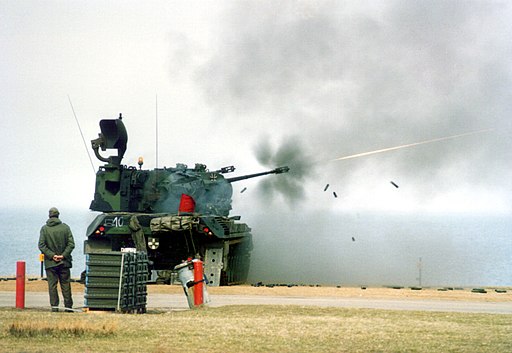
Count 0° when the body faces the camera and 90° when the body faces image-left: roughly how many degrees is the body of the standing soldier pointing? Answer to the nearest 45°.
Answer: approximately 180°

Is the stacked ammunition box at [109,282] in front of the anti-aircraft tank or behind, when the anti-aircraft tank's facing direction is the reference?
behind

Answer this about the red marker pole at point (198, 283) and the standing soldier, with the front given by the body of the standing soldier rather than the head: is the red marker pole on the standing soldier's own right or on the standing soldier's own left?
on the standing soldier's own right

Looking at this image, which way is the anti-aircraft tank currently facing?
away from the camera

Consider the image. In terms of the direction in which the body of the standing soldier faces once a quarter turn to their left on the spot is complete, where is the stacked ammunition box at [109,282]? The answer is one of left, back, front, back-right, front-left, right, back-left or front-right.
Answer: back-left
